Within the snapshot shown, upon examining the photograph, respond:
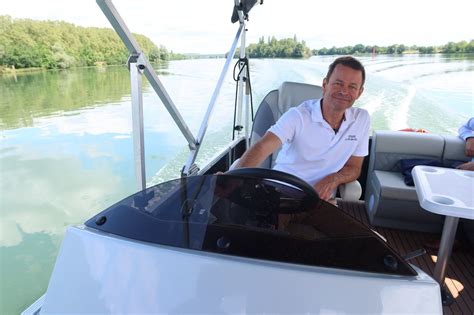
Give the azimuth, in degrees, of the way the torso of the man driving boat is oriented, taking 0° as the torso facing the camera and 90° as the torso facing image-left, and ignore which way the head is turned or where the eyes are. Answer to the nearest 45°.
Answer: approximately 0°

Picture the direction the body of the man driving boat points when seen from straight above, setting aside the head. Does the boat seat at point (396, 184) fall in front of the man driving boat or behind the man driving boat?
behind

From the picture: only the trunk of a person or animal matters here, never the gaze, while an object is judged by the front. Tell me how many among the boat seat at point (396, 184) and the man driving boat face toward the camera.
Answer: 2

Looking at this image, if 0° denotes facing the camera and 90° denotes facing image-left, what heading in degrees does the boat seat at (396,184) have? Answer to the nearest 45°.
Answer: approximately 0°
